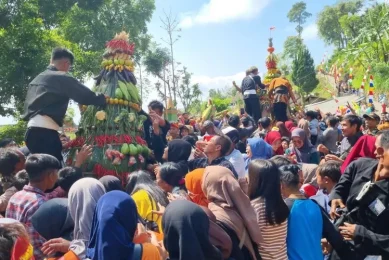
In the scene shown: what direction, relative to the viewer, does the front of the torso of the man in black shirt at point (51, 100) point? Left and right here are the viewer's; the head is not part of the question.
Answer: facing away from the viewer and to the right of the viewer

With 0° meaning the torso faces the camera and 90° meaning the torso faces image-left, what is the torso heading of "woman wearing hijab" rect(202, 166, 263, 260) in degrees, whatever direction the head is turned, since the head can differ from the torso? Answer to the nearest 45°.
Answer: approximately 135°

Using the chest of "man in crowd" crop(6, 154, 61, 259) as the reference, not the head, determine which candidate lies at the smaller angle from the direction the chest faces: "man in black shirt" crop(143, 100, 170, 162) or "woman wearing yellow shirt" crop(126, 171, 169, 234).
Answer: the man in black shirt

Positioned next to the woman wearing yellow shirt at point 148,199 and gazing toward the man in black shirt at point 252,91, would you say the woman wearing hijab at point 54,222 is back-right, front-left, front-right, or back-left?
back-left

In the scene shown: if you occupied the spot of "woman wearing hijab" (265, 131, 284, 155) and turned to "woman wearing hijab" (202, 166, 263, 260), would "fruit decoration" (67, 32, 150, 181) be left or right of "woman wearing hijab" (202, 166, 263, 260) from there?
right

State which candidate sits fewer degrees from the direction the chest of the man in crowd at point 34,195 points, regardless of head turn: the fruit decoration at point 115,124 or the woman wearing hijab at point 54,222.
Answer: the fruit decoration

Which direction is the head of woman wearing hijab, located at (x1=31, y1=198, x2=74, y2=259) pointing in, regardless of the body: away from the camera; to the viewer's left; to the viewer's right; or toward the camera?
away from the camera

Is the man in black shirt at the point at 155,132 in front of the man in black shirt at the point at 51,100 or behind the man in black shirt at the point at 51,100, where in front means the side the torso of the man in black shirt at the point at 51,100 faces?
in front

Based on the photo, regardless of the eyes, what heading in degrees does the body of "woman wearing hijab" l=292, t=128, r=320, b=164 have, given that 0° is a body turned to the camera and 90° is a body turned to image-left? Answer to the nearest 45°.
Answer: approximately 45°
